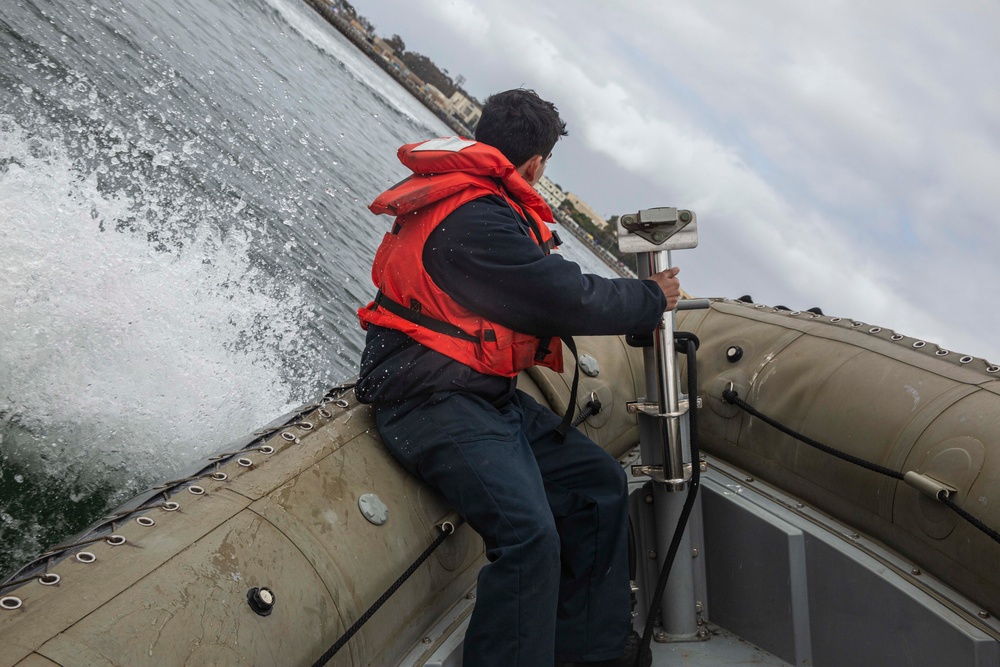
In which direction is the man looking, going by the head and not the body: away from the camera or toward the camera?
away from the camera

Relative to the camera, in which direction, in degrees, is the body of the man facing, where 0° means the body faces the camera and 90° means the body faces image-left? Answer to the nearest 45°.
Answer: approximately 270°
